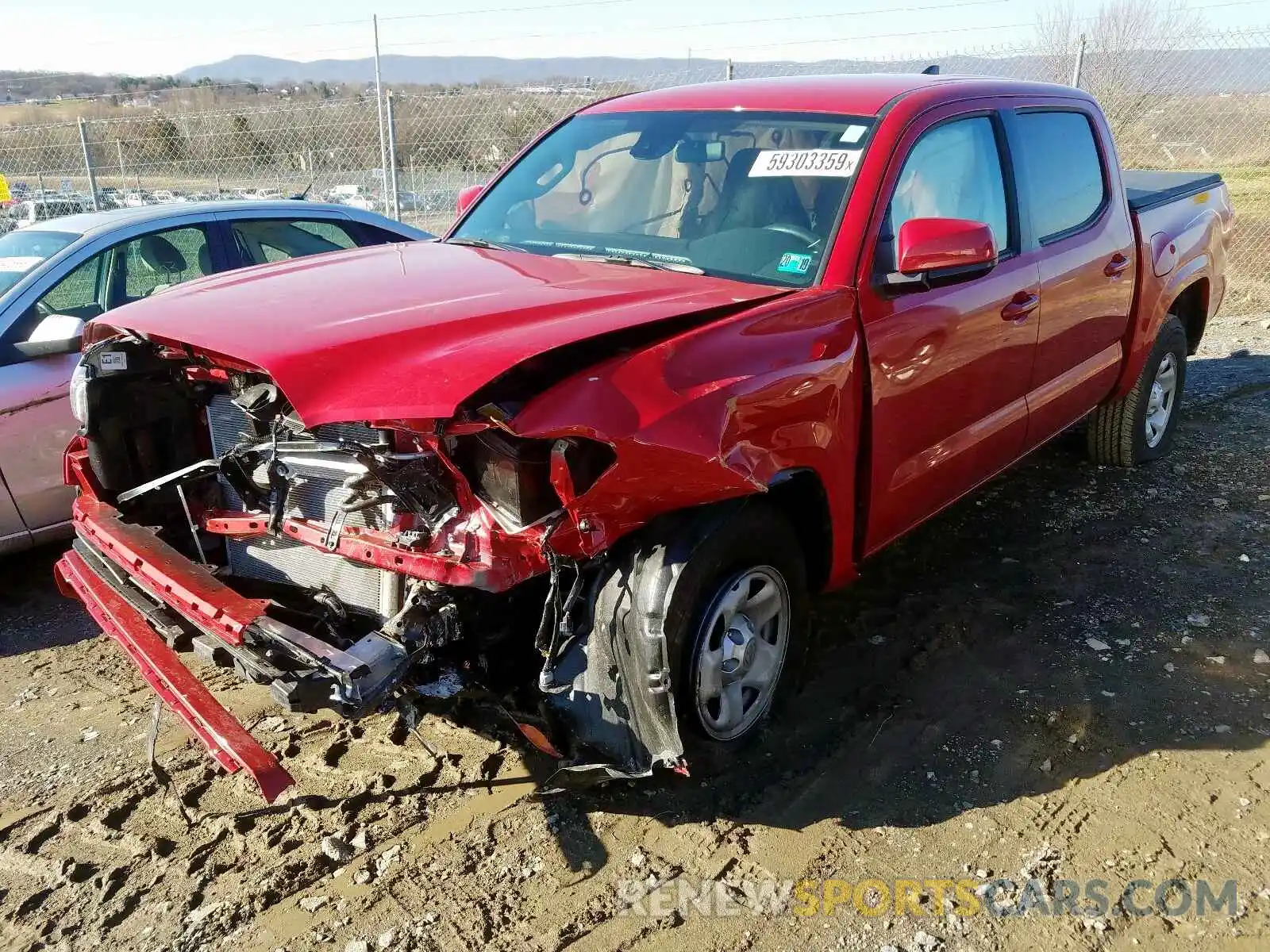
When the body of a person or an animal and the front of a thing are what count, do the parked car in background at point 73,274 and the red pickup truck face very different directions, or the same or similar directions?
same or similar directions

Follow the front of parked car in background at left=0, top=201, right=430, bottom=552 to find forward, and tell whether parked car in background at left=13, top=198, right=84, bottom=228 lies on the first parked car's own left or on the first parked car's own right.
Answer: on the first parked car's own right

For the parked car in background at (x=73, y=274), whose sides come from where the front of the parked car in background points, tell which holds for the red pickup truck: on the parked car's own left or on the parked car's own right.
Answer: on the parked car's own left

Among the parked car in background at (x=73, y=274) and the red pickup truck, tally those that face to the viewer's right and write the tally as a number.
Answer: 0

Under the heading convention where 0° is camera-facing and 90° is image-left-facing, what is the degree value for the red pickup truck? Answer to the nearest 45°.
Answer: approximately 45°

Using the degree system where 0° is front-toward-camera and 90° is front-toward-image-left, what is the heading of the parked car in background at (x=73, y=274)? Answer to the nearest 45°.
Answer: approximately 45°

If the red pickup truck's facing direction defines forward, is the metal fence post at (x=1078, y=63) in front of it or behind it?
behind

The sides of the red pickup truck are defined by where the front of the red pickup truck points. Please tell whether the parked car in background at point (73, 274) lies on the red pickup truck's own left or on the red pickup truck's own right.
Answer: on the red pickup truck's own right

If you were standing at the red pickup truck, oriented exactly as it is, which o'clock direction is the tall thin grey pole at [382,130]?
The tall thin grey pole is roughly at 4 o'clock from the red pickup truck.
